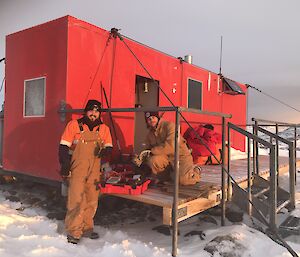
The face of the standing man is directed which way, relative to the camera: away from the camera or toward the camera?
toward the camera

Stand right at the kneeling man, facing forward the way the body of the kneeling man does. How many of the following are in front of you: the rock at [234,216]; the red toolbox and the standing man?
2

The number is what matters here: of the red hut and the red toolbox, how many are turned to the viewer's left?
0

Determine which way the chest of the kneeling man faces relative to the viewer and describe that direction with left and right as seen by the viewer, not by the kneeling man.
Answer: facing the viewer and to the left of the viewer

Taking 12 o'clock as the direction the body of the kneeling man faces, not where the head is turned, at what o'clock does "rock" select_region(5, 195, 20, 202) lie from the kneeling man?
The rock is roughly at 2 o'clock from the kneeling man.

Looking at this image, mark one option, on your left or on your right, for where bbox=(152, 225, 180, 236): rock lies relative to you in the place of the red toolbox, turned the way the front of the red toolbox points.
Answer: on your left

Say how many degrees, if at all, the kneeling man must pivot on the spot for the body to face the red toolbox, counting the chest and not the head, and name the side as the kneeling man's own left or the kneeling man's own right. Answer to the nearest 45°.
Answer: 0° — they already face it

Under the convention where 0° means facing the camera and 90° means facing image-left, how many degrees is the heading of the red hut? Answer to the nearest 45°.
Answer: approximately 315°

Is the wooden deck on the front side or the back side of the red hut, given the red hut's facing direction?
on the front side

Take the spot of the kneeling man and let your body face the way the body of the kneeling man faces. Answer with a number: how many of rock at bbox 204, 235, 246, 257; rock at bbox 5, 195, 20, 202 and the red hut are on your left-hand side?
1

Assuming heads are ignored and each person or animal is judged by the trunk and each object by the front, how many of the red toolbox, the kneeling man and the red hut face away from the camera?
0

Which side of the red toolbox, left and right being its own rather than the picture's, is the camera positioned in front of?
front

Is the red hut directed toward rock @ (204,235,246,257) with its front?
yes

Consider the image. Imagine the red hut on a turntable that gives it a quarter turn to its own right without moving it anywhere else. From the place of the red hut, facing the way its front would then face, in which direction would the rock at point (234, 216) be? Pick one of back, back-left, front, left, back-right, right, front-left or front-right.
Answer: back-left

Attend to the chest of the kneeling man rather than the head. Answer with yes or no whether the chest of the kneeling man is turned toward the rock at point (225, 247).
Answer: no
